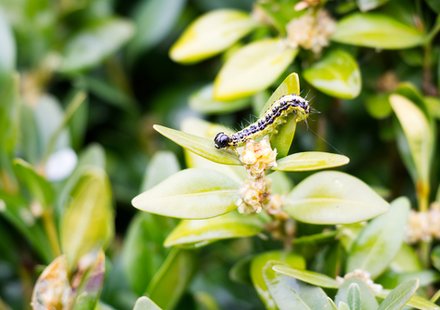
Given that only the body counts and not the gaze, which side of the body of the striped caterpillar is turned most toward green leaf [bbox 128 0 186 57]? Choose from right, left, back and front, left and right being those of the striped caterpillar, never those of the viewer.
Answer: right

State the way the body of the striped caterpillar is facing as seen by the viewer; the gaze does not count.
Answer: to the viewer's left

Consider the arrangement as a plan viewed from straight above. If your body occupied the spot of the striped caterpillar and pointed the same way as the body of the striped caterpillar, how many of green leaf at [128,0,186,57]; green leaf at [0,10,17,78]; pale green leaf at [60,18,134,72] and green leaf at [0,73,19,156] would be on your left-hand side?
0

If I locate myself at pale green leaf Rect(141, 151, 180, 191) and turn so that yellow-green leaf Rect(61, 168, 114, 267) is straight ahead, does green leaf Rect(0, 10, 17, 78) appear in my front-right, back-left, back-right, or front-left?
front-right
